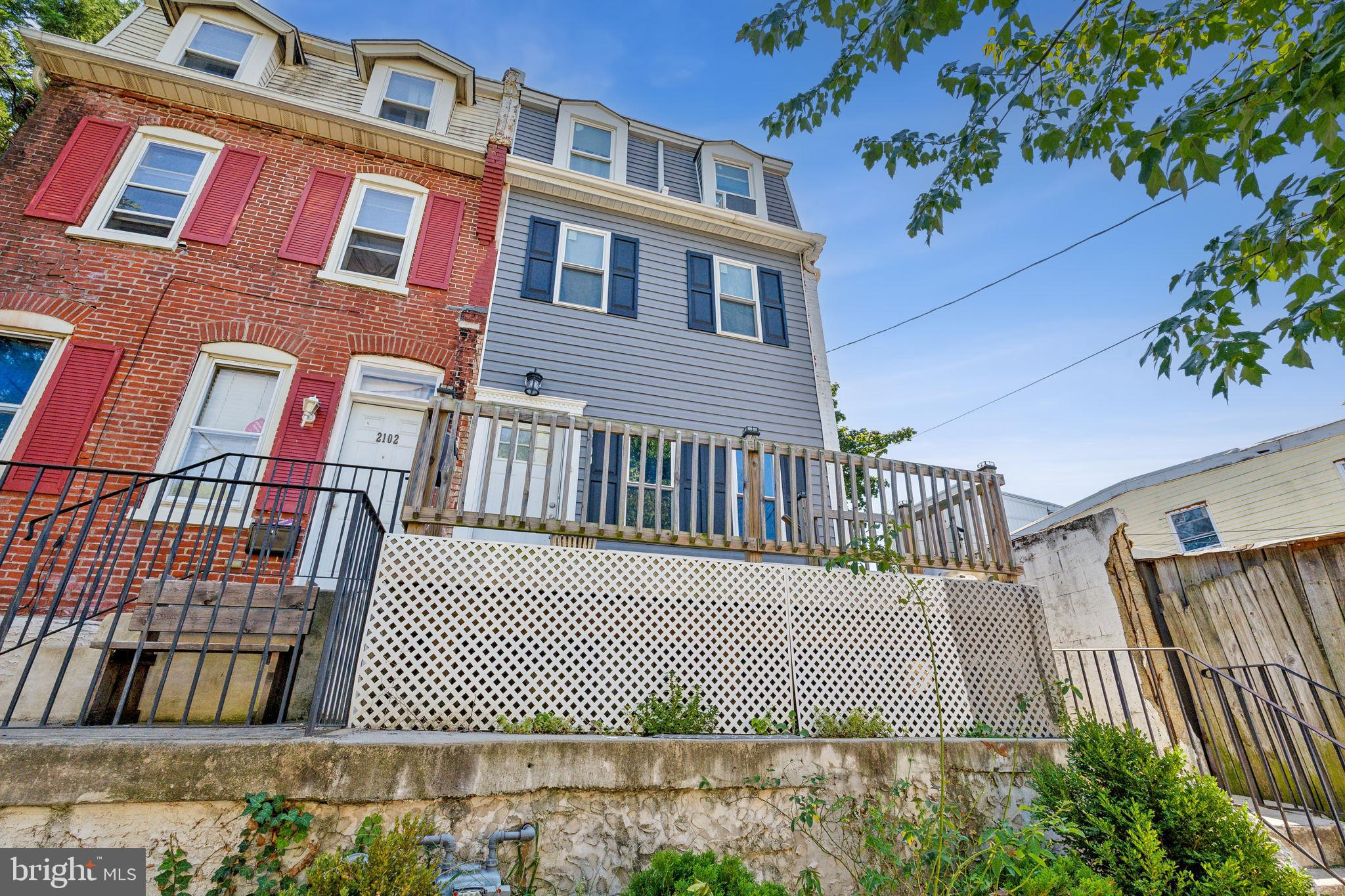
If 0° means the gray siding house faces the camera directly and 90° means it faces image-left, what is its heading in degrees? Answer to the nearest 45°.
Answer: approximately 0°

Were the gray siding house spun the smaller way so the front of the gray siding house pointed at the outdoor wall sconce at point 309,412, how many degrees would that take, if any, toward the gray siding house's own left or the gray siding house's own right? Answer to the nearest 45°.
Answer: approximately 90° to the gray siding house's own right

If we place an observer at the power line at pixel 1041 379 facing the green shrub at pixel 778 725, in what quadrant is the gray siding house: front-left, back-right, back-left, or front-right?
front-right

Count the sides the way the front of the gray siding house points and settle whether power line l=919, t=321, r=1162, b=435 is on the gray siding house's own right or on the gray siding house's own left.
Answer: on the gray siding house's own left

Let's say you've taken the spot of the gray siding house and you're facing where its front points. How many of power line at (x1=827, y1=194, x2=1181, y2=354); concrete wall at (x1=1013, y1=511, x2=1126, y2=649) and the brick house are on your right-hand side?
1

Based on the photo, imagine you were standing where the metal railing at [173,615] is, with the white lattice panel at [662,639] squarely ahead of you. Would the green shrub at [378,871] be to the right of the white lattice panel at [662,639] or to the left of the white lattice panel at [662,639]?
right

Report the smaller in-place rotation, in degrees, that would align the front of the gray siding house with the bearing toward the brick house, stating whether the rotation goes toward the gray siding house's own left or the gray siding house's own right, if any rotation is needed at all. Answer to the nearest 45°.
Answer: approximately 90° to the gray siding house's own right

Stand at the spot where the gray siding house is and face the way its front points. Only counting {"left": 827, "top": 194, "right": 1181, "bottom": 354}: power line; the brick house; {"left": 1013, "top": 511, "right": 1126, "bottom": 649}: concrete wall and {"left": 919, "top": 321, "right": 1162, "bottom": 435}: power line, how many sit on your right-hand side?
1

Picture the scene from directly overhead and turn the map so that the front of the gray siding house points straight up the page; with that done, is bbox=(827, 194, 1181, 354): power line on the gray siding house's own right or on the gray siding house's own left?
on the gray siding house's own left
